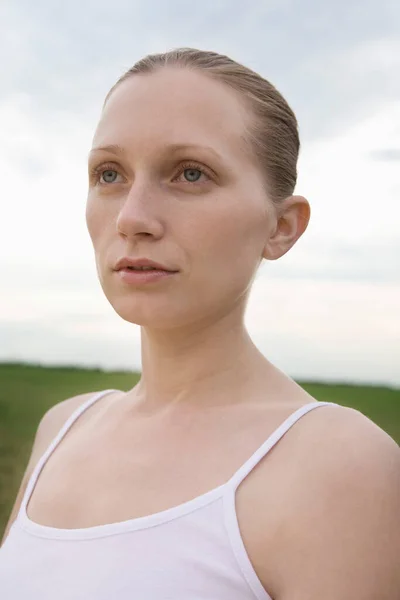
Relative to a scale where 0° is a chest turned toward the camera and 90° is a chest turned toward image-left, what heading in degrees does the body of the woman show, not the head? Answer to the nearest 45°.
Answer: approximately 45°
